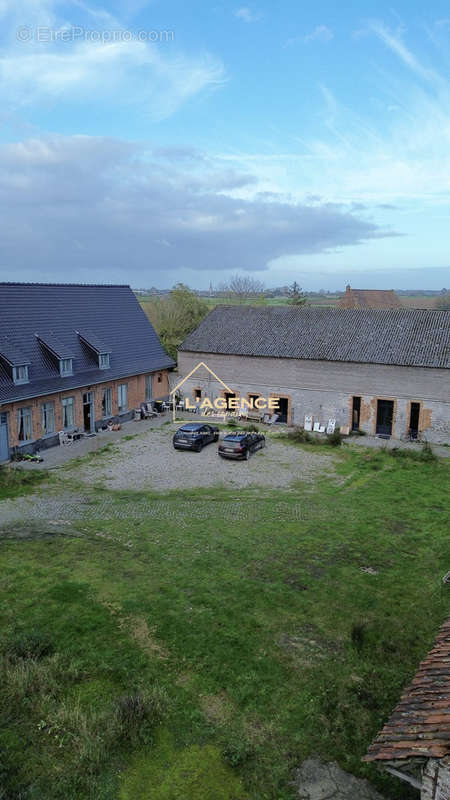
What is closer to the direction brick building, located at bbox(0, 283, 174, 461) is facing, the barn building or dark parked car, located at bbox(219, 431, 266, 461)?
the dark parked car

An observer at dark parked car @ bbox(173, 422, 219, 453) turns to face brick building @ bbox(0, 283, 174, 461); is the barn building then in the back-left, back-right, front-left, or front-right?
back-right

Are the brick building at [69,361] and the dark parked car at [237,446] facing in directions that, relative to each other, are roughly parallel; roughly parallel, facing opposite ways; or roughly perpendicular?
roughly perpendicular

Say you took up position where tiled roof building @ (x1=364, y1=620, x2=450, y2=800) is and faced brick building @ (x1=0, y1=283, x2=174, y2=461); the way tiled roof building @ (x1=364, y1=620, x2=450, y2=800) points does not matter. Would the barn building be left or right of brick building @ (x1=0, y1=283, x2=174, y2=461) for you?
right
